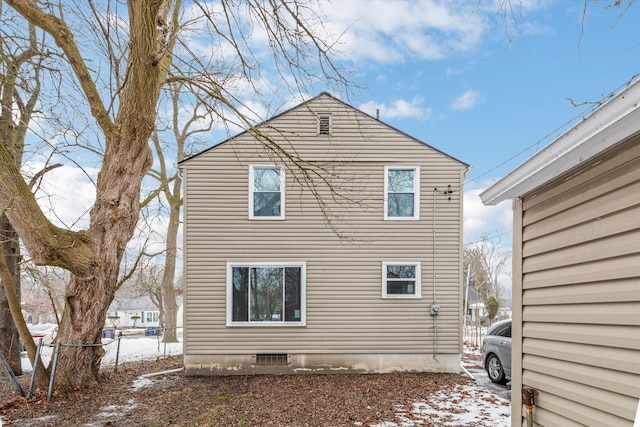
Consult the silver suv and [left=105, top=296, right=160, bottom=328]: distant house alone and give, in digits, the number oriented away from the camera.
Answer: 0

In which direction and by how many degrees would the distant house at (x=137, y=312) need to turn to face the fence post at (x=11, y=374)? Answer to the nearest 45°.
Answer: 0° — it already faces it

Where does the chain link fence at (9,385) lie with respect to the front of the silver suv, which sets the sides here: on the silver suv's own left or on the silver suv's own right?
on the silver suv's own right

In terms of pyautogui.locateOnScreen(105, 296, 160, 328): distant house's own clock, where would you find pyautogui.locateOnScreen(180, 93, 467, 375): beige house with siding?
The beige house with siding is roughly at 12 o'clock from the distant house.

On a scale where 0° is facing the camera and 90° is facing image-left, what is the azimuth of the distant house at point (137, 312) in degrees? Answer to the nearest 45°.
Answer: approximately 0°

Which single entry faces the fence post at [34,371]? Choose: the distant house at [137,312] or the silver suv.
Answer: the distant house

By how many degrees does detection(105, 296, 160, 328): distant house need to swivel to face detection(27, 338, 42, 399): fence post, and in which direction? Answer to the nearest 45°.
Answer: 0° — it already faces it

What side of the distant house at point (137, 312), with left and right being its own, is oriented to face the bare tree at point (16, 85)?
front

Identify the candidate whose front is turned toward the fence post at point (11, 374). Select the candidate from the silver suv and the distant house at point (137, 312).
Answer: the distant house
